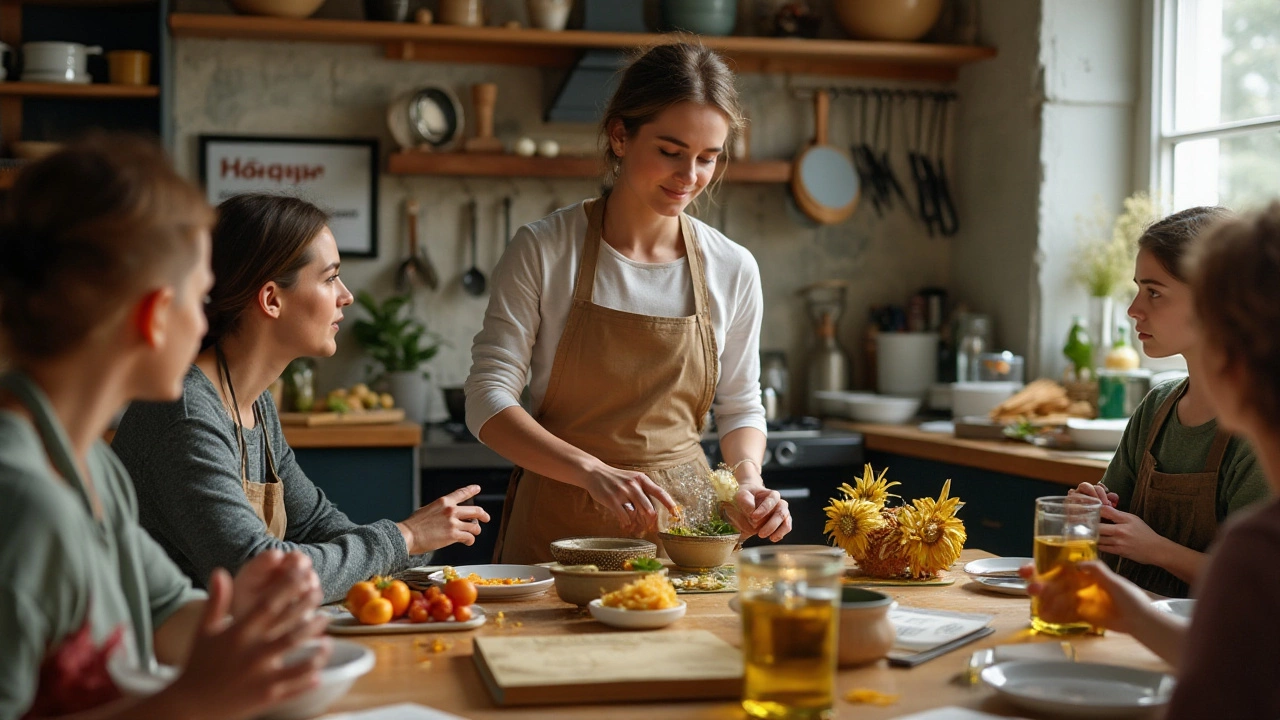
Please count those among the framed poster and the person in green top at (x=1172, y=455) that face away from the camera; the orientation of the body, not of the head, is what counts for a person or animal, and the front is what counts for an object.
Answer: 0

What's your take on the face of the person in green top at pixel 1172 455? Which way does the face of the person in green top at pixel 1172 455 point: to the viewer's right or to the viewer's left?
to the viewer's left

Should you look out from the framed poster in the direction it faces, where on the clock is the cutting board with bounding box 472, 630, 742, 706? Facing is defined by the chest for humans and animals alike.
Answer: The cutting board is roughly at 12 o'clock from the framed poster.

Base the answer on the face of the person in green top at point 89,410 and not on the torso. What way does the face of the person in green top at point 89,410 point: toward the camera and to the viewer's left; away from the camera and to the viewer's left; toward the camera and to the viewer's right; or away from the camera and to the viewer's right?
away from the camera and to the viewer's right

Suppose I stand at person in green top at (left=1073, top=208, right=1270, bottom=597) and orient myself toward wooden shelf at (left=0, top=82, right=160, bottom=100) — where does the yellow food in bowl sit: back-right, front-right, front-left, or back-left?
front-left

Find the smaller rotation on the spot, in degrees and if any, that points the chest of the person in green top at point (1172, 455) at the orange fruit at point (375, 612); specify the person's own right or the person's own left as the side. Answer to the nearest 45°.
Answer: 0° — they already face it

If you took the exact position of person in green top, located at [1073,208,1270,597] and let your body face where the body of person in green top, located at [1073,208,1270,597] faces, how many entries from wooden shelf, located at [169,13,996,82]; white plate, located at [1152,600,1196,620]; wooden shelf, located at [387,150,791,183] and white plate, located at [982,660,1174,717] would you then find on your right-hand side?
2

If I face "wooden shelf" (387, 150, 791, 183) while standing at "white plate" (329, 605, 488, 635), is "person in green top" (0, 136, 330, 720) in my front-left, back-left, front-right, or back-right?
back-left

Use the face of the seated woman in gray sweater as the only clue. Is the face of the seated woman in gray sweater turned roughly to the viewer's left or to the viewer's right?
to the viewer's right

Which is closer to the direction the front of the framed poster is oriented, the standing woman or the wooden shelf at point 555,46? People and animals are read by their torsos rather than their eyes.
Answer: the standing woman

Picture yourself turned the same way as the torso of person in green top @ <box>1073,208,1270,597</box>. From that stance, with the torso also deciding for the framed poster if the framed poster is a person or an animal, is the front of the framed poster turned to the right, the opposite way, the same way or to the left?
to the left

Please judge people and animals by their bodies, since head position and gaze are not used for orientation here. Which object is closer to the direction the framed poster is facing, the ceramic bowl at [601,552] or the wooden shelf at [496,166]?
the ceramic bowl

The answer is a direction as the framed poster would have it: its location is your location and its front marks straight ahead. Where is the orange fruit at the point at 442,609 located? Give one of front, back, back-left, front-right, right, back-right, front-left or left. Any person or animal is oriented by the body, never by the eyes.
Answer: front

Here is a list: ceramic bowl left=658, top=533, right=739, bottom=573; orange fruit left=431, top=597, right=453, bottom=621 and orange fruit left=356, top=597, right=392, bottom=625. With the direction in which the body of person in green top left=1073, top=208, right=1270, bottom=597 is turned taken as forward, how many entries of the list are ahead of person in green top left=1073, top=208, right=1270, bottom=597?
3

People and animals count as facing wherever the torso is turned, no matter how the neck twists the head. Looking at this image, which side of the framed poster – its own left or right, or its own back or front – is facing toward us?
front

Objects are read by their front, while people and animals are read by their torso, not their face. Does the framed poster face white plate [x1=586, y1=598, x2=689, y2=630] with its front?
yes

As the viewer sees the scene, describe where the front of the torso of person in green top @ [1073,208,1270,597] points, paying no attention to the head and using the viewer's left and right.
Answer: facing the viewer and to the left of the viewer

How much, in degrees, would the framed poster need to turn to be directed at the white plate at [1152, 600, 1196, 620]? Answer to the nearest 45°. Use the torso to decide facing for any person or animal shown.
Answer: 0° — it already faces it

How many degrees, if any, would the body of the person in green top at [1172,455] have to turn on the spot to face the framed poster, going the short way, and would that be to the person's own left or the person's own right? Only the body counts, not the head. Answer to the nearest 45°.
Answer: approximately 90° to the person's own right
